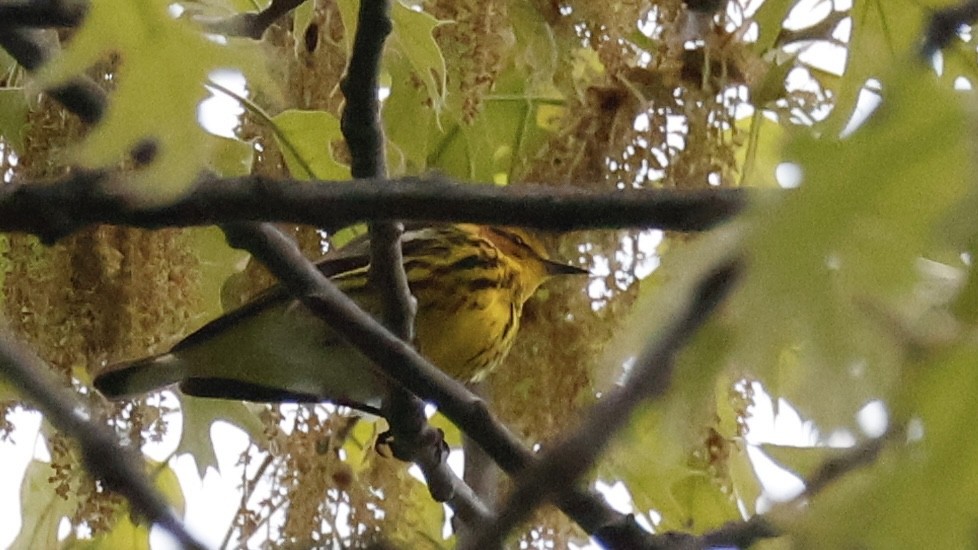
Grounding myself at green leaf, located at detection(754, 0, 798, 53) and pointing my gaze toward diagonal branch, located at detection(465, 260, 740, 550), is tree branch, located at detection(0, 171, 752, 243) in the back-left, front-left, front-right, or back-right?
front-right

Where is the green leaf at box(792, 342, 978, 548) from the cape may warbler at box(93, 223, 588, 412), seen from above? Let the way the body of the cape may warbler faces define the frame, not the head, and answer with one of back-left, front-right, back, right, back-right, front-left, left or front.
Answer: right

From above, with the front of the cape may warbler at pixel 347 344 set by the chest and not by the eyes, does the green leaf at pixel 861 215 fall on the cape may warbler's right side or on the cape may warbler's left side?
on the cape may warbler's right side

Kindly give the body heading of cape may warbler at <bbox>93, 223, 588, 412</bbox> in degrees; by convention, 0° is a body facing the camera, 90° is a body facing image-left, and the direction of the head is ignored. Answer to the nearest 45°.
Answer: approximately 270°

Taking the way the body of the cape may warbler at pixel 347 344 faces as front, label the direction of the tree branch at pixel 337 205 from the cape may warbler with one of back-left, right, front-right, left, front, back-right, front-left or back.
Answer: right

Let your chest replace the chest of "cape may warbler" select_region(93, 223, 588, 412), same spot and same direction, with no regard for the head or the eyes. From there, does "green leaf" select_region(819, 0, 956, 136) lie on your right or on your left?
on your right

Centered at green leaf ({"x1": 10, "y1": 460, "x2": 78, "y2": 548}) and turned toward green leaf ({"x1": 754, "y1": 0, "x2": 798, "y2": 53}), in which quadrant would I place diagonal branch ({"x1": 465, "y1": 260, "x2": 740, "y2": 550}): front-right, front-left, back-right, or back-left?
front-right
